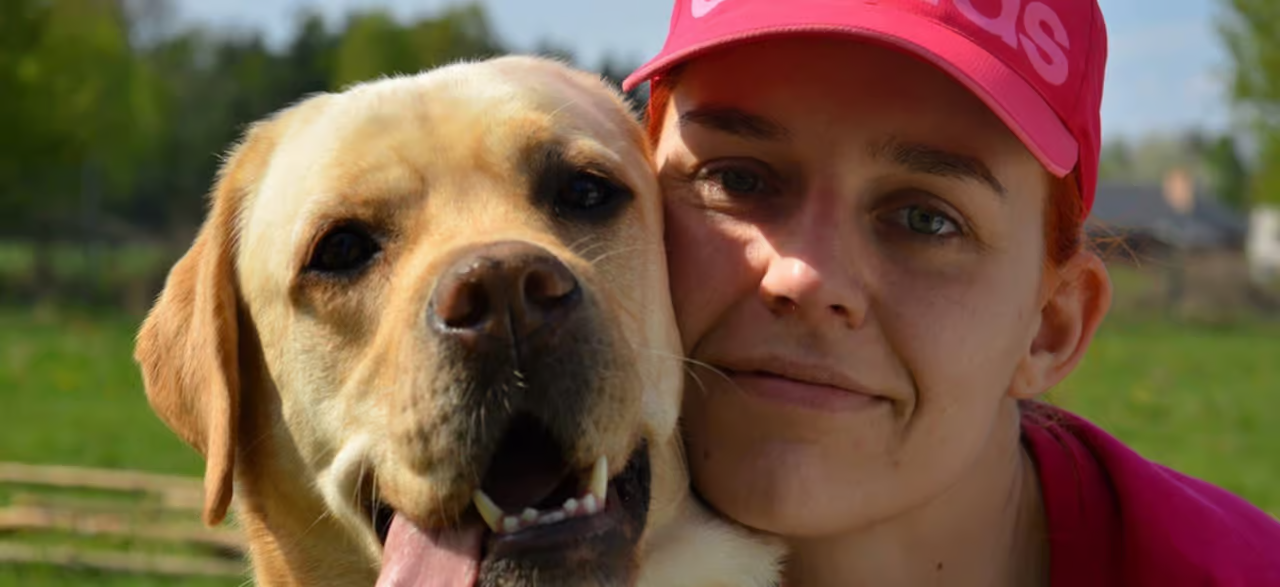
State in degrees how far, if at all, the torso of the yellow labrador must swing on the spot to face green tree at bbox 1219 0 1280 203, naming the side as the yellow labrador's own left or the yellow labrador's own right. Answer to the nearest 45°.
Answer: approximately 135° to the yellow labrador's own left

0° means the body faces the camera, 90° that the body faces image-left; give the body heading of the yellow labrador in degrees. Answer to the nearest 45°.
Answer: approximately 0°

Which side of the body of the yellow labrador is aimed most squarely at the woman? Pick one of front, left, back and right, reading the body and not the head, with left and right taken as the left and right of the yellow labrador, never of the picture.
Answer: left

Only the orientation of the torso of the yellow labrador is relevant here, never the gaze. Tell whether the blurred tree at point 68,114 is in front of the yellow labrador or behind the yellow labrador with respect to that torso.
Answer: behind
